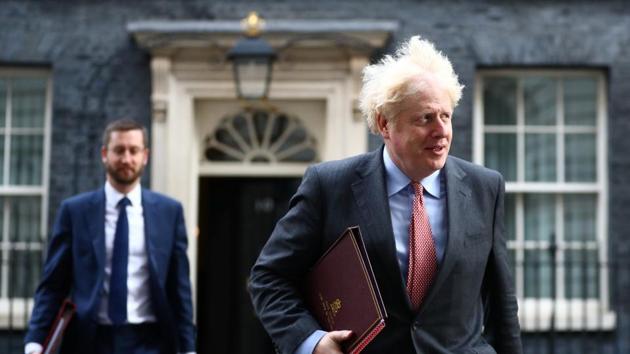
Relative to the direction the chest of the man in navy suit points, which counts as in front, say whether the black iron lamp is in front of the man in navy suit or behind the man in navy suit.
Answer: behind

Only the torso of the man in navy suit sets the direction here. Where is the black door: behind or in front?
behind

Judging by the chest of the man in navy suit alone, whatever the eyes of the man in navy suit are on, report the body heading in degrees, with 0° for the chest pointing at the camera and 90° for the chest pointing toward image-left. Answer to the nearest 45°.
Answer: approximately 0°

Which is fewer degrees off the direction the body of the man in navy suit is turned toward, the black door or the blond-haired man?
the blond-haired man
